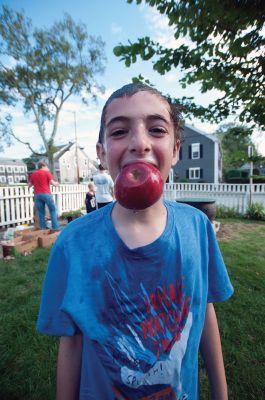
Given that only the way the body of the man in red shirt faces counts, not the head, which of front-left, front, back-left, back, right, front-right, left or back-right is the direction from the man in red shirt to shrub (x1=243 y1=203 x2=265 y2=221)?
right

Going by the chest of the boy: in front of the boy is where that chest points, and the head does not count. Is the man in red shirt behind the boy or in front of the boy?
behind

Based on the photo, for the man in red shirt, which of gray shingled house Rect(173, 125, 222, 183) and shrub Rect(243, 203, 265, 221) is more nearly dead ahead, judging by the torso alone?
the gray shingled house

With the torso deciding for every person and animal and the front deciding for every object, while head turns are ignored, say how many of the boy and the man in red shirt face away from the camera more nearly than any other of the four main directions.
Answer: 1

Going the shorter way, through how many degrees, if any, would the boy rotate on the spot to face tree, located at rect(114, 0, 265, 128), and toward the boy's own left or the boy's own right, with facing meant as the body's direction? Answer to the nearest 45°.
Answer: approximately 135° to the boy's own left

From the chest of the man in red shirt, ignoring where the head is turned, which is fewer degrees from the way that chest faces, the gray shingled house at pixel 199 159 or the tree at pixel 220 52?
the gray shingled house

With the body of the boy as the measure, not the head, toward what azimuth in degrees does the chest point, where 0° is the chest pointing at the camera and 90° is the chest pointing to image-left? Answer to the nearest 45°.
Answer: approximately 0°

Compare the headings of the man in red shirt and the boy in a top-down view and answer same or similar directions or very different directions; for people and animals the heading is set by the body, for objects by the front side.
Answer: very different directions

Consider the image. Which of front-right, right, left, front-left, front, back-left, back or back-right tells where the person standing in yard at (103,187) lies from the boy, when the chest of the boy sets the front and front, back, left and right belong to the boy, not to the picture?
back
